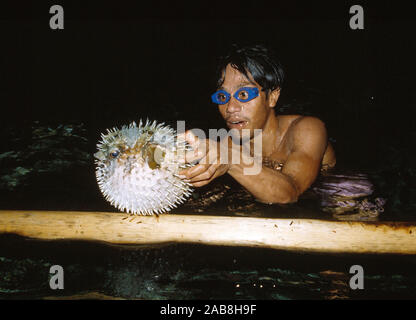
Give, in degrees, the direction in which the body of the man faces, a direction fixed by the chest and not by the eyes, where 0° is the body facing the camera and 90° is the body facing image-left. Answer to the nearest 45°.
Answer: approximately 45°
